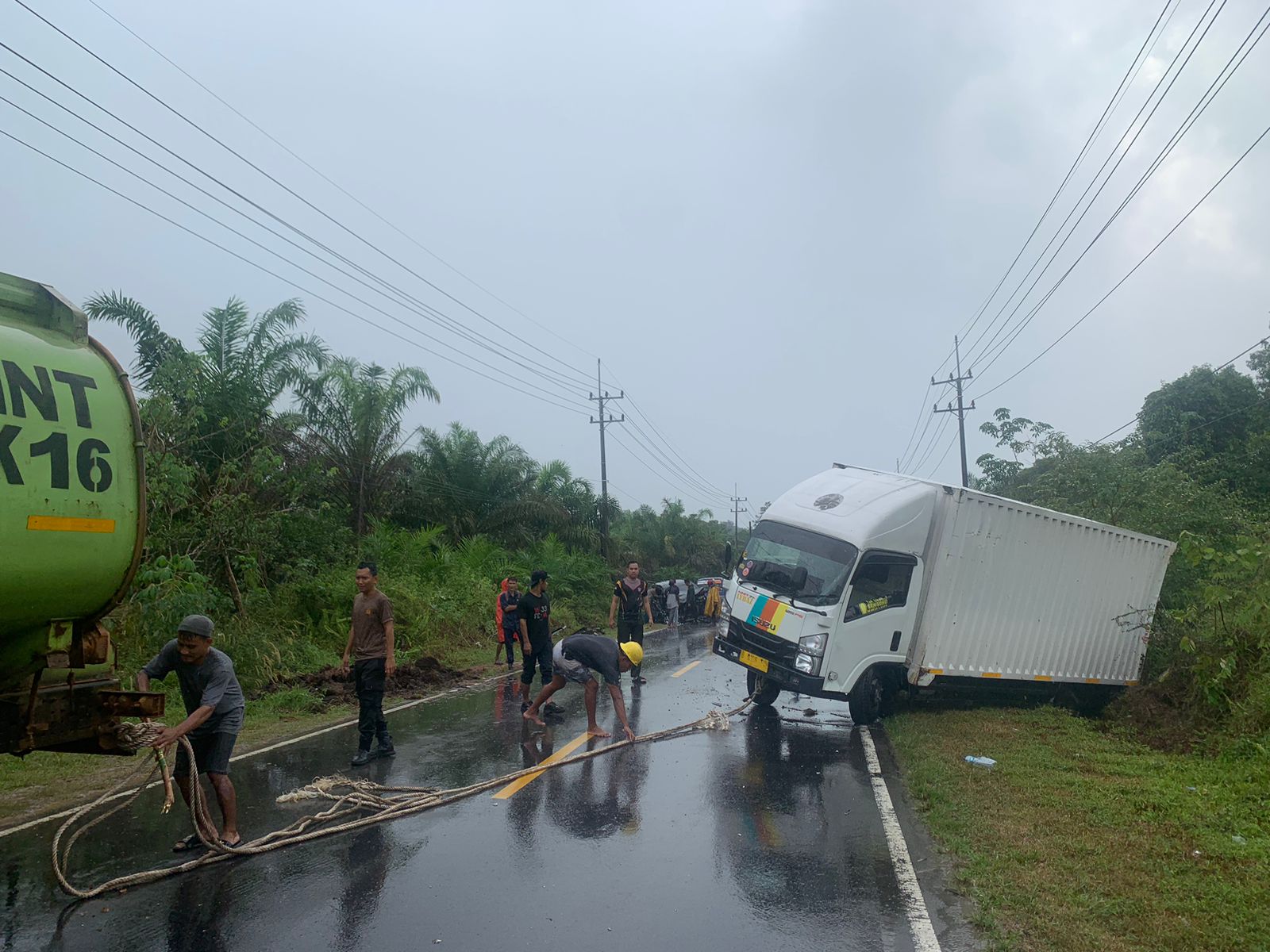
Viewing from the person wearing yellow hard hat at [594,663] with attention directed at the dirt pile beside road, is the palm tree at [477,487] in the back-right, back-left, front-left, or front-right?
front-right

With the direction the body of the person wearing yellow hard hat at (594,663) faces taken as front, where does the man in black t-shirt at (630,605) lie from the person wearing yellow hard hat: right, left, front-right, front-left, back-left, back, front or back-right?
left

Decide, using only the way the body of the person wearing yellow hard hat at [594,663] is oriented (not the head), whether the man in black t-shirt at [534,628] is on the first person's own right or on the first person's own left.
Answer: on the first person's own left

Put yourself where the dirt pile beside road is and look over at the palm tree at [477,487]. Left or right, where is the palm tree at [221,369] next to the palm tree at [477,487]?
left

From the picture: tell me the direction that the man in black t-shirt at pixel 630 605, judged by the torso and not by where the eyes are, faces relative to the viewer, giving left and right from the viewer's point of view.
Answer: facing the viewer

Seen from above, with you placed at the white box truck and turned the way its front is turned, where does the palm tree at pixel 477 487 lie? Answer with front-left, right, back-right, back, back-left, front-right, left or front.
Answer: right

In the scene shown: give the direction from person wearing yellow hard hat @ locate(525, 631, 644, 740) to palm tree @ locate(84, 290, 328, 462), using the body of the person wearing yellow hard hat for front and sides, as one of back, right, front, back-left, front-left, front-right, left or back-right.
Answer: back-left

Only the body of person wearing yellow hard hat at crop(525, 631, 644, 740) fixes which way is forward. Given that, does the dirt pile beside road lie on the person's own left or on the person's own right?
on the person's own left

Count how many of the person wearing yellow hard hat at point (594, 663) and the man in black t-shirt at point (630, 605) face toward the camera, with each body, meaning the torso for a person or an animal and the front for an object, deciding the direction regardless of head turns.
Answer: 1

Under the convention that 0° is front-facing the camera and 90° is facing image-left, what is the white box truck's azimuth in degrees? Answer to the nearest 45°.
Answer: approximately 45°

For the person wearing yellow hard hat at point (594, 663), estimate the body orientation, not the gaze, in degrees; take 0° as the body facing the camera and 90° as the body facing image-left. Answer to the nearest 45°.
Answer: approximately 270°

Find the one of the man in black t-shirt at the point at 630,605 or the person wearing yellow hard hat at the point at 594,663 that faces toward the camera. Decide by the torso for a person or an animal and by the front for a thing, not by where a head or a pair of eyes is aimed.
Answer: the man in black t-shirt

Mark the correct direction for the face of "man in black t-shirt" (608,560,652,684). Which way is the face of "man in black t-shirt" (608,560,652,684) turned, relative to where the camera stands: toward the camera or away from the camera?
toward the camera
